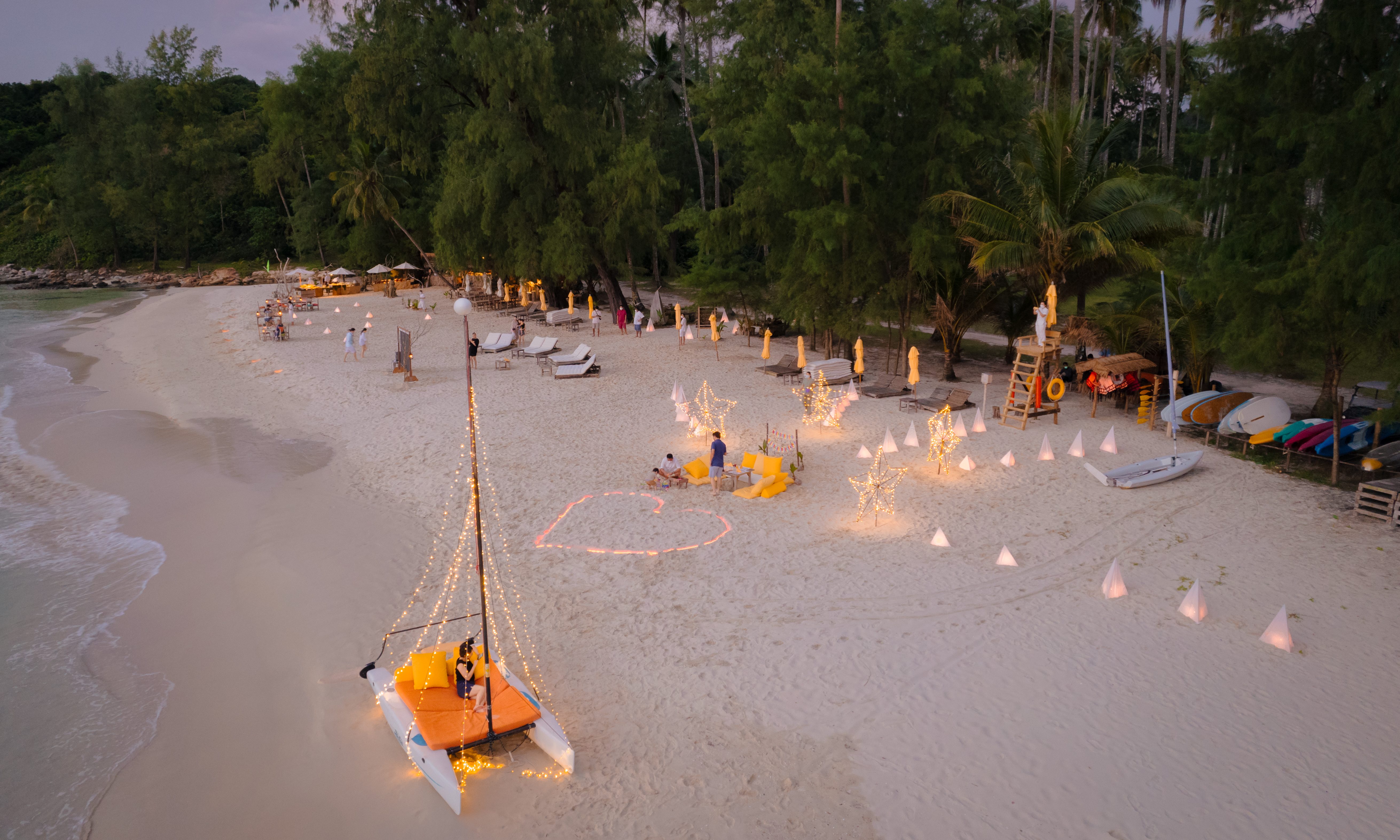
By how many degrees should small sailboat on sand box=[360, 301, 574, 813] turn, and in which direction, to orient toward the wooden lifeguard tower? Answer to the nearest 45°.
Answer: approximately 90° to its left

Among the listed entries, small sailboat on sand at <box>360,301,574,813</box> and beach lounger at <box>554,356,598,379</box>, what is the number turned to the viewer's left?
1

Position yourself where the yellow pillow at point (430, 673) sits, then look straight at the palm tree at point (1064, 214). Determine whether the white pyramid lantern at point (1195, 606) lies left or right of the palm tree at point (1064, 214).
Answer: right

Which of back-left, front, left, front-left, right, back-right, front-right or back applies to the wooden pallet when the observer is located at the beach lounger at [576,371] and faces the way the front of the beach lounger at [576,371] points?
back-left

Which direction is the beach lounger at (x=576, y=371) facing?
to the viewer's left

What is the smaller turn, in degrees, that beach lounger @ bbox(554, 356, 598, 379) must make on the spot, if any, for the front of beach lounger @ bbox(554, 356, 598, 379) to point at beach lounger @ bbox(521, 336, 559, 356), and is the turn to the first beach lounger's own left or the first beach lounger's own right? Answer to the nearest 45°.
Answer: approximately 90° to the first beach lounger's own right

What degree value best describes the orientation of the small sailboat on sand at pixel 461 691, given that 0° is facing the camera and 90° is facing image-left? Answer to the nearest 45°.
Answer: approximately 315°

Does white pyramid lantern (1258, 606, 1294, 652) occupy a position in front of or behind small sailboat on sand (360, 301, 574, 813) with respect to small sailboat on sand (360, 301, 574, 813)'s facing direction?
in front

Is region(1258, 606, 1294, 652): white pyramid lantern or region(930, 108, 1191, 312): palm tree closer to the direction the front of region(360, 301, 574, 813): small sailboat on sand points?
the white pyramid lantern

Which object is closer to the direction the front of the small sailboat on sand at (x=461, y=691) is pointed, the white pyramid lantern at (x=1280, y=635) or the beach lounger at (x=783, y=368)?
the white pyramid lantern

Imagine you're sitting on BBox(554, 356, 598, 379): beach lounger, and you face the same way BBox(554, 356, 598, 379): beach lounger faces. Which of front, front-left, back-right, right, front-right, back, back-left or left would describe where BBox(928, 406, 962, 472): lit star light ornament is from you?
back-left
